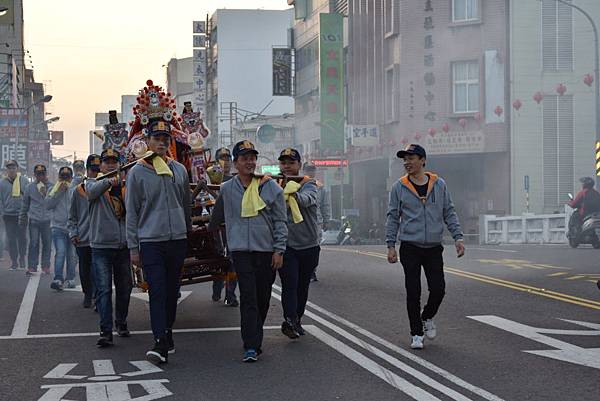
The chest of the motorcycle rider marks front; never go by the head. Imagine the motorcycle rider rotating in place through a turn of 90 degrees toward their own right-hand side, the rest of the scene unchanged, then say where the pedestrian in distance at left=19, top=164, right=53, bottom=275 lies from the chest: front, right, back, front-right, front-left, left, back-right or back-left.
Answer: back-left

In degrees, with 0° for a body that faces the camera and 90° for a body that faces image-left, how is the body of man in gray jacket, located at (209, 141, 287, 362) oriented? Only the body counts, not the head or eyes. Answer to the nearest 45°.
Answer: approximately 0°

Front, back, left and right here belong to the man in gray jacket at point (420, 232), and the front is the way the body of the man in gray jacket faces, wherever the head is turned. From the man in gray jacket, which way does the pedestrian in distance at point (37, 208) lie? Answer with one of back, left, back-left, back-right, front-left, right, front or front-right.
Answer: back-right

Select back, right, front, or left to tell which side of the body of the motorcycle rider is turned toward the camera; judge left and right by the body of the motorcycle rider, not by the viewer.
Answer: left

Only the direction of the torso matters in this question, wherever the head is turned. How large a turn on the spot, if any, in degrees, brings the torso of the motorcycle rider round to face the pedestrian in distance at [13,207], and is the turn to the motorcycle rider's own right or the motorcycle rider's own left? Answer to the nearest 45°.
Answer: approximately 45° to the motorcycle rider's own left

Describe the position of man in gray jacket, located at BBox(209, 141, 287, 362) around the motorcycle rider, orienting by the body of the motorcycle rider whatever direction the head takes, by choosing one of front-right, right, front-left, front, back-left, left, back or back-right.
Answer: left

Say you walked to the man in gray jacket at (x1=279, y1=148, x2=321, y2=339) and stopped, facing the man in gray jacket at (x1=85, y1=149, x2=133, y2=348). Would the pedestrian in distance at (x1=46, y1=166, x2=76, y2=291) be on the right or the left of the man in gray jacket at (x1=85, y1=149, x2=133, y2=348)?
right

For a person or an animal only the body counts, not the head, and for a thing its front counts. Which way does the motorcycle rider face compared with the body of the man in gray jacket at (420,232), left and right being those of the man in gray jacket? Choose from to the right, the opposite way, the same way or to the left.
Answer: to the right
